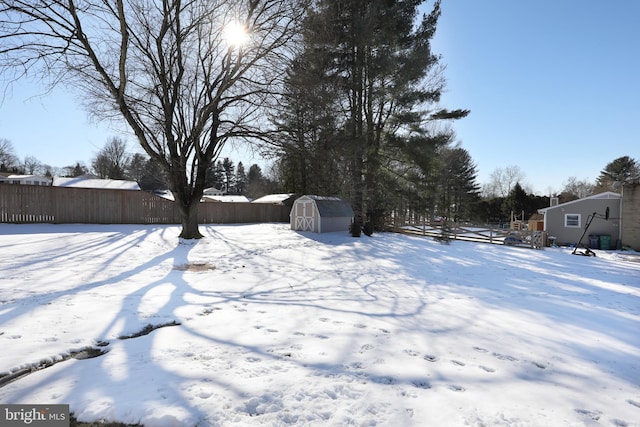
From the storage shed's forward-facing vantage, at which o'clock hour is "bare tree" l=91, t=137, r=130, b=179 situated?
The bare tree is roughly at 3 o'clock from the storage shed.

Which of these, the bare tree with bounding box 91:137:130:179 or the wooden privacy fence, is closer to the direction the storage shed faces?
the wooden privacy fence

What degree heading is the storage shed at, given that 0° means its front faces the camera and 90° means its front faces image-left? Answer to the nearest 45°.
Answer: approximately 45°

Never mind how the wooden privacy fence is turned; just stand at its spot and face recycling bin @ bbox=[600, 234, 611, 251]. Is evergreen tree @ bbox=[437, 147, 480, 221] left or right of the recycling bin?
left

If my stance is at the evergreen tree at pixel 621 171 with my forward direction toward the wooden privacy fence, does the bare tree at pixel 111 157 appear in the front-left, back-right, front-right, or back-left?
front-right

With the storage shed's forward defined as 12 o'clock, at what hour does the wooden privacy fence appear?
The wooden privacy fence is roughly at 1 o'clock from the storage shed.

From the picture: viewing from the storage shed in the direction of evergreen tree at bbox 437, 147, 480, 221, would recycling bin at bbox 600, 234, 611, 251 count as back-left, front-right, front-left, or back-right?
front-right

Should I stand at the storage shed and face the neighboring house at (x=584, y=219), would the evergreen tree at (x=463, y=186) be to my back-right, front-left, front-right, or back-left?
front-left

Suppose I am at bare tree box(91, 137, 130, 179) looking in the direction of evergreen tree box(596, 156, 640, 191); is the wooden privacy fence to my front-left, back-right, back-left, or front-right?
front-right

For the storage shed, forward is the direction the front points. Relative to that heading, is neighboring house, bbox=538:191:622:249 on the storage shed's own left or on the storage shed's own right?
on the storage shed's own left

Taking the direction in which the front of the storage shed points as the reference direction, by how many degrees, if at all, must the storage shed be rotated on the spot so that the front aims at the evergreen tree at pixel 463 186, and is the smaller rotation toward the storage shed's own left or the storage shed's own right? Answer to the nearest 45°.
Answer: approximately 180°

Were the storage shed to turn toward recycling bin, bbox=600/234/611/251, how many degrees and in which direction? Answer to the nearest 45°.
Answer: approximately 135° to its left
